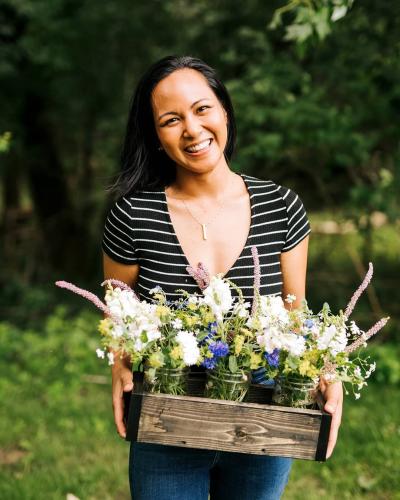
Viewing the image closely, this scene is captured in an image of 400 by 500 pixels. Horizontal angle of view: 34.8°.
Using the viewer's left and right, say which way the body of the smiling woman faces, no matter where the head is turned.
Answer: facing the viewer

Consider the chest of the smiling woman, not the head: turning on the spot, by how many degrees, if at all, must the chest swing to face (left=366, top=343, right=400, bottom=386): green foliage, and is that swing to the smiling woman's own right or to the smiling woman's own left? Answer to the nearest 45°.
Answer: approximately 135° to the smiling woman's own left

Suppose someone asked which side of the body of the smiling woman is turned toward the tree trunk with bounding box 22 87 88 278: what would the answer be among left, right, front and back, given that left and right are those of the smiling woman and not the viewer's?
back

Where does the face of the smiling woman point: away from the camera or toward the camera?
toward the camera
